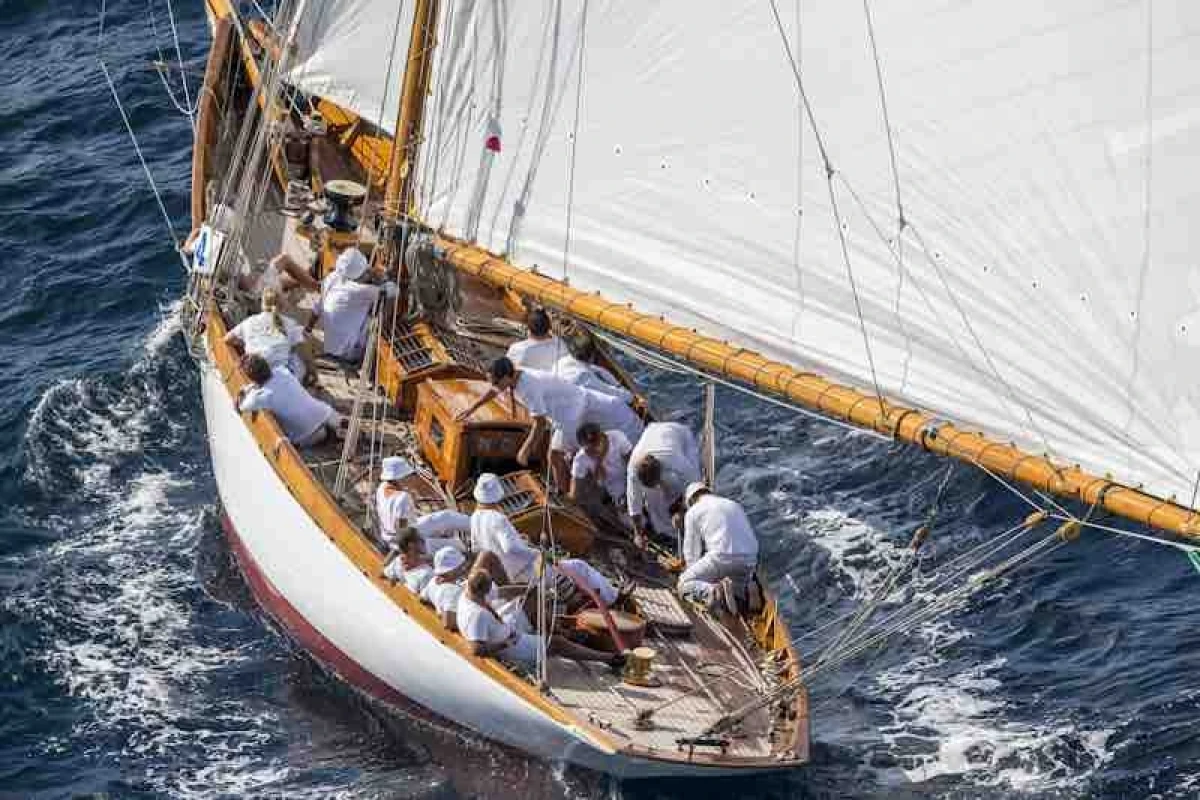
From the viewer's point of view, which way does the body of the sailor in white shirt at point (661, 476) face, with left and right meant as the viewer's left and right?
facing the viewer and to the left of the viewer

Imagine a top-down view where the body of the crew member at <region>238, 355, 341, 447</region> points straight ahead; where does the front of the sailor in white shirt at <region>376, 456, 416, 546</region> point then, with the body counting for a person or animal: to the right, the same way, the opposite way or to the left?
to the right

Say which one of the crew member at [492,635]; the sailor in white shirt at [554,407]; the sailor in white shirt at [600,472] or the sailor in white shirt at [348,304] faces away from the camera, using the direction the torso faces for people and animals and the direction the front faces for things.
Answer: the sailor in white shirt at [348,304]

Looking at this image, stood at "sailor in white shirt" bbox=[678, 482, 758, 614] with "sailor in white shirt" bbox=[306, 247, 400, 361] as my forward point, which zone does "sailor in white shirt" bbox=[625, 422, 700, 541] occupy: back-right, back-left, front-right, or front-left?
front-right

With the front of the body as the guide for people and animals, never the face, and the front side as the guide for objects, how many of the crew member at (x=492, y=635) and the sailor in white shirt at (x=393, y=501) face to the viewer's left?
0

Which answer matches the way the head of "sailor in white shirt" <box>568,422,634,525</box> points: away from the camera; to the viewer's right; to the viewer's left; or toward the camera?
toward the camera

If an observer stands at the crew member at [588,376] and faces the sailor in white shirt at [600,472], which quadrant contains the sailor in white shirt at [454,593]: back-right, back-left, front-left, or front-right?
front-right

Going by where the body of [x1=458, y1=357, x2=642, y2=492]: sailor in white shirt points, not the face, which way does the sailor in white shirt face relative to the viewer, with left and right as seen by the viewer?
facing to the left of the viewer

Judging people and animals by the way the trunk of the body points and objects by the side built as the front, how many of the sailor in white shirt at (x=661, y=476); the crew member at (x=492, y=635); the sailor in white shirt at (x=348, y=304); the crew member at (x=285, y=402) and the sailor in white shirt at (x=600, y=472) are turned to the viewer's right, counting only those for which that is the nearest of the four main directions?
1
